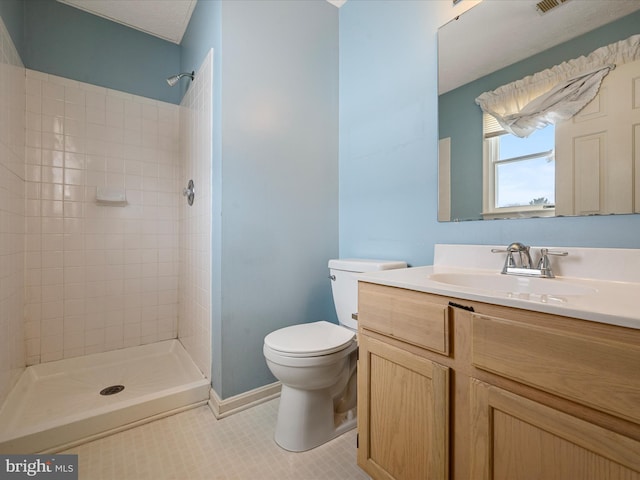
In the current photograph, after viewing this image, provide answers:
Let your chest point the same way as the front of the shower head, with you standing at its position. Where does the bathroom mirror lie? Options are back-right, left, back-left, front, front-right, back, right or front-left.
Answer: back-left

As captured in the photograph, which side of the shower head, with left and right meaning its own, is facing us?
left

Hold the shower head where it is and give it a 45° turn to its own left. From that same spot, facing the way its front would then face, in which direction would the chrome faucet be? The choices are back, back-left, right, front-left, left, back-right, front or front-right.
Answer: left

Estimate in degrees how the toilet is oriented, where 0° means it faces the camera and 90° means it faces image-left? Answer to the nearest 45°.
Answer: approximately 45°

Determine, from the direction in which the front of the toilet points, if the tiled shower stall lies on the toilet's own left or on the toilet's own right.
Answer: on the toilet's own right

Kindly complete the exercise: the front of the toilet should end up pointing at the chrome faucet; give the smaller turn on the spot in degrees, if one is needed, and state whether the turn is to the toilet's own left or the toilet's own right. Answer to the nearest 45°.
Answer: approximately 135° to the toilet's own left
